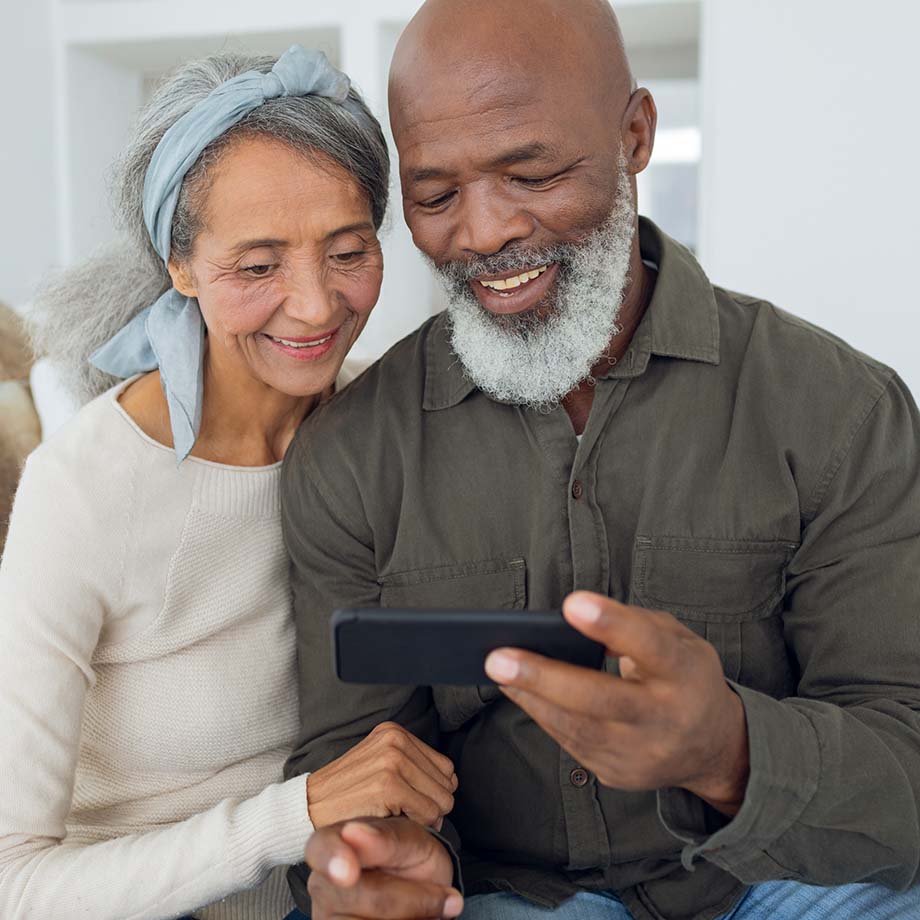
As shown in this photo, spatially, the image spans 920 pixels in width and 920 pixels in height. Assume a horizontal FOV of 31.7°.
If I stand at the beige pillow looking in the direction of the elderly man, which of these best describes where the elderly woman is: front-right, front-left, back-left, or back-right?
front-right

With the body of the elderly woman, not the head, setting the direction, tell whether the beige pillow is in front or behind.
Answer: behind

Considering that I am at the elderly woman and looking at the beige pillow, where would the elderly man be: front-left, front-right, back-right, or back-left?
back-right

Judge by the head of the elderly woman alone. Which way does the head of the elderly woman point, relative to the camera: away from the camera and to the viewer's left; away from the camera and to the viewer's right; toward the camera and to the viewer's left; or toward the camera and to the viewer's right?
toward the camera and to the viewer's right

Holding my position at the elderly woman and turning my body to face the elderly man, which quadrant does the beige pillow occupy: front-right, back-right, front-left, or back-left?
back-left

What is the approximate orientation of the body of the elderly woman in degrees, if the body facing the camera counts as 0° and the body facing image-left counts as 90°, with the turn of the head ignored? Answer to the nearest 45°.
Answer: approximately 315°

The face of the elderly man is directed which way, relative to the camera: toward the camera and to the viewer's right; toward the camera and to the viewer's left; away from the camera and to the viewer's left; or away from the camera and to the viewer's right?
toward the camera and to the viewer's left
